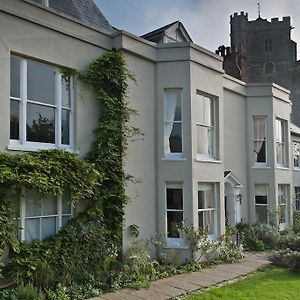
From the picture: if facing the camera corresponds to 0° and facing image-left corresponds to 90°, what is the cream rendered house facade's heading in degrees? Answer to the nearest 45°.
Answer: approximately 315°

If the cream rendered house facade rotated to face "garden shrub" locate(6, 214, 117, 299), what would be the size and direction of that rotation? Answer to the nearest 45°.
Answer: approximately 90° to its right

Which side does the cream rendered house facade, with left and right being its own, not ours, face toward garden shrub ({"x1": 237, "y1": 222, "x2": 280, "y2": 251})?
left

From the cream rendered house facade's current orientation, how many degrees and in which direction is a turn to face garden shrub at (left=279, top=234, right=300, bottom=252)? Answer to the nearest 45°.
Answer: approximately 45° to its left
